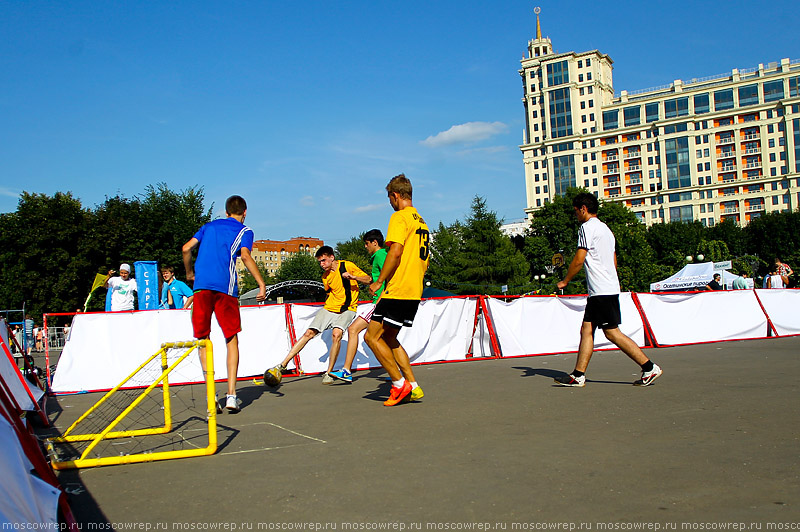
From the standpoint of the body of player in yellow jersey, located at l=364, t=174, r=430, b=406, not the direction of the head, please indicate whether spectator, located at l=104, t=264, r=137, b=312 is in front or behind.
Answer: in front

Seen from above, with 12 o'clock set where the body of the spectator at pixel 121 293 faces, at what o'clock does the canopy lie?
The canopy is roughly at 8 o'clock from the spectator.

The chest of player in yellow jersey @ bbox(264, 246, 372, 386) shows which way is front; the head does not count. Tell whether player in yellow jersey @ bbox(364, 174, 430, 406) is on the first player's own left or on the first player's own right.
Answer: on the first player's own left

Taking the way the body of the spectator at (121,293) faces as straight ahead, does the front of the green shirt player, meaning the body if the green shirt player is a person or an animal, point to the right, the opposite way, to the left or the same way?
to the right

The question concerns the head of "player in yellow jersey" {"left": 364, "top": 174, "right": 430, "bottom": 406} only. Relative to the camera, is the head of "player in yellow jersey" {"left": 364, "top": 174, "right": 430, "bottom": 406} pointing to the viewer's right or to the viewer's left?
to the viewer's left

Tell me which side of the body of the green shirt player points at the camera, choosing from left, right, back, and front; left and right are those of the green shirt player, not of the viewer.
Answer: left

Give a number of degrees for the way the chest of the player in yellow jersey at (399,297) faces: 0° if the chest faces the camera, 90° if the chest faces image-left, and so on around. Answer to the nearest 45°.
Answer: approximately 135°

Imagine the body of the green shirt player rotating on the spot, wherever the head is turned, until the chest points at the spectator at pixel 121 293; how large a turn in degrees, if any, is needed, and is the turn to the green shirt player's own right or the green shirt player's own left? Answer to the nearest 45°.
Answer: approximately 45° to the green shirt player's own right

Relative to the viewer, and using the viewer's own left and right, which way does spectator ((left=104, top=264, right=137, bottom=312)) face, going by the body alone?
facing the viewer

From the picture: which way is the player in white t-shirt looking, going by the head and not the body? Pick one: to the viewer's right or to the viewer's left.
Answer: to the viewer's left

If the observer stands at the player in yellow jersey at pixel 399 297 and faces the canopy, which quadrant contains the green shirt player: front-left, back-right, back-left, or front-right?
front-left

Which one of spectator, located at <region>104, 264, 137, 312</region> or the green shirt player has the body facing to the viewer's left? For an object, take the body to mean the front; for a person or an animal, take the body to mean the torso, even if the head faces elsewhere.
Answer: the green shirt player

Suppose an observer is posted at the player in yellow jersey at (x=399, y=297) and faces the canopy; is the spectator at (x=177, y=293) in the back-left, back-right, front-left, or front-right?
front-left

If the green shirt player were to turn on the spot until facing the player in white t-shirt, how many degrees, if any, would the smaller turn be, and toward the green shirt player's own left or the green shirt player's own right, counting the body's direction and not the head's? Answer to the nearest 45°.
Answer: approximately 135° to the green shirt player's own left

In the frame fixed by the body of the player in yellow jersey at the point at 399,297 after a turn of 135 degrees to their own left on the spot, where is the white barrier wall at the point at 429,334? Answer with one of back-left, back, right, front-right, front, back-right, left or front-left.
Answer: back

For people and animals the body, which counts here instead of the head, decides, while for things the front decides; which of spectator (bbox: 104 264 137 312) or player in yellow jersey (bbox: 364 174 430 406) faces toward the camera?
the spectator

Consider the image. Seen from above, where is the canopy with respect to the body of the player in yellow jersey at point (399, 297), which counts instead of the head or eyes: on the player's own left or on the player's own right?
on the player's own right

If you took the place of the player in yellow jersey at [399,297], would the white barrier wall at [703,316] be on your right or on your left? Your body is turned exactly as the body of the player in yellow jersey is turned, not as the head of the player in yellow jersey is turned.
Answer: on your right
